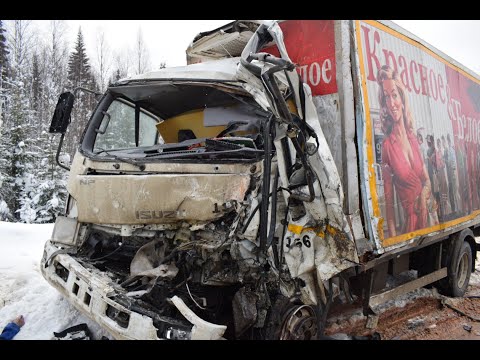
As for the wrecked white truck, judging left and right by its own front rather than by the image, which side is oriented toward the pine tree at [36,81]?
right

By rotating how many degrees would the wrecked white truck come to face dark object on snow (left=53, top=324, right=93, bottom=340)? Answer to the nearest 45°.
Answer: approximately 45° to its right

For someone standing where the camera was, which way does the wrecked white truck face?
facing the viewer and to the left of the viewer

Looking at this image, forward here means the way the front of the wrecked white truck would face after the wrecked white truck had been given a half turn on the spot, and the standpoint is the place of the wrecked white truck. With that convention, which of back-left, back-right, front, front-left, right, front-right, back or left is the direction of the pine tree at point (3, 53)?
left

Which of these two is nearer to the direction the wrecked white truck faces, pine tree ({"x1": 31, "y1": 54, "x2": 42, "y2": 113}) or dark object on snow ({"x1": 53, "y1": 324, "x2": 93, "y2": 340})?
the dark object on snow
